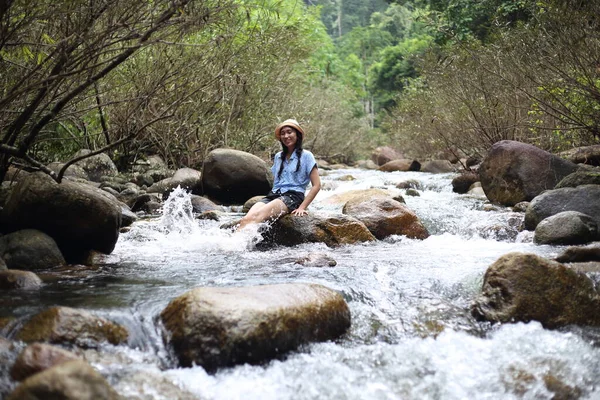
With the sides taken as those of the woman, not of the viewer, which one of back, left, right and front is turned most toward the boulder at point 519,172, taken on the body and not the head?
back

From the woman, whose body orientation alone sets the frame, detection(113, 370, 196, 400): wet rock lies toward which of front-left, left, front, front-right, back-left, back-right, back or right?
front-left

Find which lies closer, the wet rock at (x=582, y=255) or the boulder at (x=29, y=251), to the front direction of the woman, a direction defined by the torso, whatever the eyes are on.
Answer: the boulder

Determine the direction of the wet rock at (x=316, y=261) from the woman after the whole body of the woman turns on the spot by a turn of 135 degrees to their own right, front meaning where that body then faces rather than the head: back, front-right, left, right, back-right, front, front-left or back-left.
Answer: back

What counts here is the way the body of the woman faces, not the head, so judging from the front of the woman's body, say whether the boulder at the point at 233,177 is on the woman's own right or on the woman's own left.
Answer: on the woman's own right

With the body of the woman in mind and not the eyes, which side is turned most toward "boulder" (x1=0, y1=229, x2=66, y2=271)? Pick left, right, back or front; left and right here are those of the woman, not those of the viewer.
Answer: front

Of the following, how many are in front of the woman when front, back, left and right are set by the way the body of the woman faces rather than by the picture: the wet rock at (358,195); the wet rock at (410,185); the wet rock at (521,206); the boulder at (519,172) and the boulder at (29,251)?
1

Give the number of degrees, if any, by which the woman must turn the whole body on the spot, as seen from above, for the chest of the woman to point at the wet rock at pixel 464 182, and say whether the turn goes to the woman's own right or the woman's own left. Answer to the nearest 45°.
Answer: approximately 180°

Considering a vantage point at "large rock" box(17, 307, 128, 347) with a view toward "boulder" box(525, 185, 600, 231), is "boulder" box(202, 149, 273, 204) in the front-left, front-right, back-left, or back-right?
front-left

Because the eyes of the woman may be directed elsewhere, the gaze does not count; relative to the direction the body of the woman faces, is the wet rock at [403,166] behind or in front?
behind

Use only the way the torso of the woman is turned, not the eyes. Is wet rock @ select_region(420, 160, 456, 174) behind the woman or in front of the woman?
behind

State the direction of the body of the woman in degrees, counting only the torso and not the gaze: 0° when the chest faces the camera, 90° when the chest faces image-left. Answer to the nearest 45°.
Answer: approximately 45°
